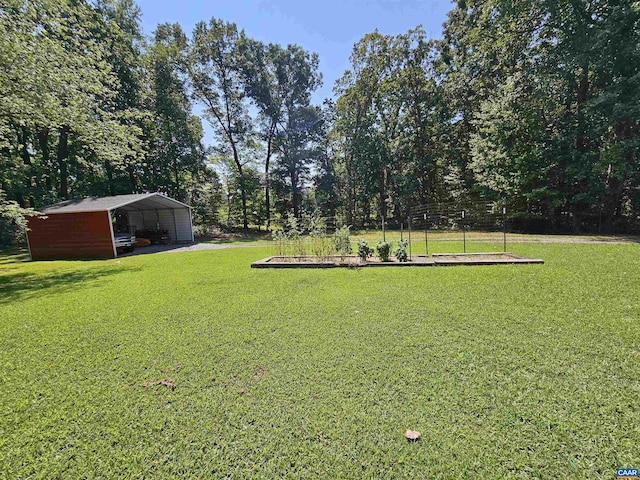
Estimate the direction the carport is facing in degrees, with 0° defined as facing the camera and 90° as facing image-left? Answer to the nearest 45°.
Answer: approximately 315°

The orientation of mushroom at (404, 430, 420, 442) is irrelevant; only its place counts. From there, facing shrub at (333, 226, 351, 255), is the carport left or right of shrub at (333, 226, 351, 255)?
left

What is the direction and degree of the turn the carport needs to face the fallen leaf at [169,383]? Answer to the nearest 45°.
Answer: approximately 45° to its right

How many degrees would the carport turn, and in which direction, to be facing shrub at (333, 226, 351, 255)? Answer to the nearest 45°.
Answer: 0° — it already faces it

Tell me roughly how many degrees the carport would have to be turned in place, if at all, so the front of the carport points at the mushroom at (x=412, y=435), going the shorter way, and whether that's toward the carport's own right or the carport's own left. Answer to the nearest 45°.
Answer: approximately 45° to the carport's own right

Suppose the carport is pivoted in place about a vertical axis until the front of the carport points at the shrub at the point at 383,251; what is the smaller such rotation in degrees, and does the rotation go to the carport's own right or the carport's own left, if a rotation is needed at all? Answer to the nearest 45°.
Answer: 0° — it already faces it

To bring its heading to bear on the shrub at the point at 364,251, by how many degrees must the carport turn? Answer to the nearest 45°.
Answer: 0° — it already faces it
